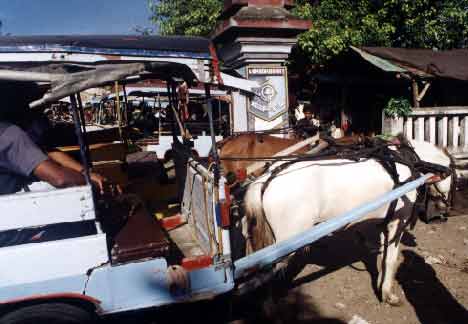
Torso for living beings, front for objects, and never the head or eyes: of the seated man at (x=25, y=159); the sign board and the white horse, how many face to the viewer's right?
2

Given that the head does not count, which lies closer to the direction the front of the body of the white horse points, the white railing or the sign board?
the white railing

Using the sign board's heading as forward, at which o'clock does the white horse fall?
The white horse is roughly at 12 o'clock from the sign board.

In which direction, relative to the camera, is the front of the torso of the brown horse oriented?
to the viewer's right

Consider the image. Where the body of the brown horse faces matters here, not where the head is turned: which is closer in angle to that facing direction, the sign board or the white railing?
the white railing

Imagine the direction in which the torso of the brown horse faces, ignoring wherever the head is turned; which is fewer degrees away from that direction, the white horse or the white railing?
the white railing

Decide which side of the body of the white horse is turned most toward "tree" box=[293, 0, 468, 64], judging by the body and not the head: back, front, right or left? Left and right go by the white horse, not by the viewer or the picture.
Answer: left

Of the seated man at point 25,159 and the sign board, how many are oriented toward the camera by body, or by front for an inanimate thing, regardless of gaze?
1

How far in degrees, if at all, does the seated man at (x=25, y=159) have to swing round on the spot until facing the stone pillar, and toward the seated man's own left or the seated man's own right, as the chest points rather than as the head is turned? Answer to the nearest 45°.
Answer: approximately 45° to the seated man's own left

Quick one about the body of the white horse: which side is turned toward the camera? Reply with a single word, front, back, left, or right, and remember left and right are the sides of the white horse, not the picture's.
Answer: right

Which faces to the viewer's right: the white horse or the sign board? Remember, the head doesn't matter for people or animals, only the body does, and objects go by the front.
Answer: the white horse
